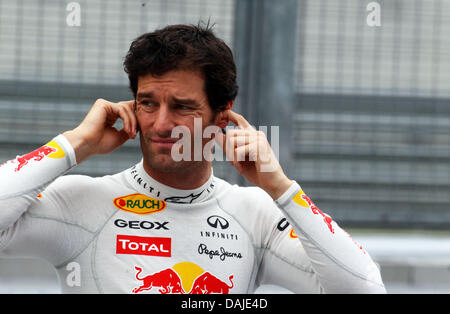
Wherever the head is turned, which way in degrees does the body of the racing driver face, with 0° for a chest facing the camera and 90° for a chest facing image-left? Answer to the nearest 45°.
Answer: approximately 0°
